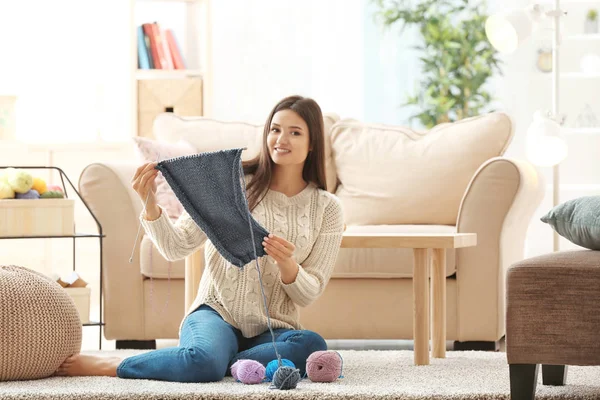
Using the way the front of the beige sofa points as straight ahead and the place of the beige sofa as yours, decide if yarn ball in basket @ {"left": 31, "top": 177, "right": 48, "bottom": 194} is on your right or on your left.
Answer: on your right

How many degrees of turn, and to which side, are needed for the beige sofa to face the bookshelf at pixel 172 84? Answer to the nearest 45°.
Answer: approximately 135° to its right

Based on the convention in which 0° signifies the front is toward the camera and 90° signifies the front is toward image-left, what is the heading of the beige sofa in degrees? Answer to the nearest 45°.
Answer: approximately 0°

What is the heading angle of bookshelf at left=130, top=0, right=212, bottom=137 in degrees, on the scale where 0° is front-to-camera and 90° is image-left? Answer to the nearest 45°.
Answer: approximately 0°

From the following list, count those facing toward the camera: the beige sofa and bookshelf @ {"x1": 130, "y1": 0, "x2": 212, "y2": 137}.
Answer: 2

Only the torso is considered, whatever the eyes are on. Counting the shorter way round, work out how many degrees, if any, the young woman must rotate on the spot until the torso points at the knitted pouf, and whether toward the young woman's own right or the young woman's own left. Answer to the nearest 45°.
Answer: approximately 90° to the young woman's own right
